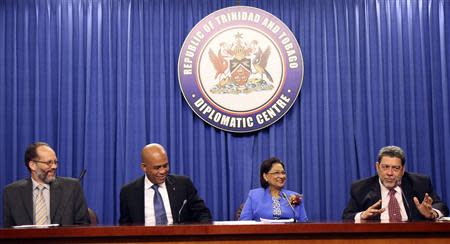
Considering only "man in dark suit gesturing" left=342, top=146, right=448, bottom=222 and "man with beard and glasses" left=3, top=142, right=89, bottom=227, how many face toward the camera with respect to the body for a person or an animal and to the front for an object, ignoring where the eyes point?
2

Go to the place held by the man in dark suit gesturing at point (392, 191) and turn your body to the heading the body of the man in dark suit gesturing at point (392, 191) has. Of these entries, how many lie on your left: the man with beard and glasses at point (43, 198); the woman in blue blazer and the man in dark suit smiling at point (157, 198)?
0

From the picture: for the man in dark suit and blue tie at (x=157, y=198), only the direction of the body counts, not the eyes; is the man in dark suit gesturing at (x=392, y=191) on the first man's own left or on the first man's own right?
on the first man's own left

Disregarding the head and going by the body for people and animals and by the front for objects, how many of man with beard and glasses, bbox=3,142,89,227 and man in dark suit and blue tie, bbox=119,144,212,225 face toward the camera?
2

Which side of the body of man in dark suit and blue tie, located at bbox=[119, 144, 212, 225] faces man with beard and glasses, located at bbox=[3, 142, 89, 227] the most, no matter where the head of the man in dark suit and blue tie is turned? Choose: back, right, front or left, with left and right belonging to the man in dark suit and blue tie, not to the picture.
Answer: right

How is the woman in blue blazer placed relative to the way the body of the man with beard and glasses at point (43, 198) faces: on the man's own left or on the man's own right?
on the man's own left

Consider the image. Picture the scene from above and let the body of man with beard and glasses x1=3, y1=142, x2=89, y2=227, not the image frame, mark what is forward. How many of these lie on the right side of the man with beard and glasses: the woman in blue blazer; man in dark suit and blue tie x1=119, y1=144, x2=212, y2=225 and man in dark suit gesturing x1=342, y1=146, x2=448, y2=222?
0

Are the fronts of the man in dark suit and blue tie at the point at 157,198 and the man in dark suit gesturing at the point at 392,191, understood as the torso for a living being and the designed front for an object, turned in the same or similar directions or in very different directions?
same or similar directions

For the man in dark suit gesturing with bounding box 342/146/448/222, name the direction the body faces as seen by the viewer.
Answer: toward the camera

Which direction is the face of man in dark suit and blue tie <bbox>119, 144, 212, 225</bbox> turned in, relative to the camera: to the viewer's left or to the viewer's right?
to the viewer's right

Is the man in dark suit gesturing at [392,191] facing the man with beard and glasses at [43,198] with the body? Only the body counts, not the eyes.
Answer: no

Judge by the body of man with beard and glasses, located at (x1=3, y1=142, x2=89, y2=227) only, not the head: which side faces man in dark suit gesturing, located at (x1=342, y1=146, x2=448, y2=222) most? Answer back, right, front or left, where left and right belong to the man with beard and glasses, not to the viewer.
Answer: left

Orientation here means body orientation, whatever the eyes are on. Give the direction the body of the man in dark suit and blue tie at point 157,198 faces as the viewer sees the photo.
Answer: toward the camera

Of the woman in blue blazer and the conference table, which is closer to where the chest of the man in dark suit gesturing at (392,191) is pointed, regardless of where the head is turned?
the conference table

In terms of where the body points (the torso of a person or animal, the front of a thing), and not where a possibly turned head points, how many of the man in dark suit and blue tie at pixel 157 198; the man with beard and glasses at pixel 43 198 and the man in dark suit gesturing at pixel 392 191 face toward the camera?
3

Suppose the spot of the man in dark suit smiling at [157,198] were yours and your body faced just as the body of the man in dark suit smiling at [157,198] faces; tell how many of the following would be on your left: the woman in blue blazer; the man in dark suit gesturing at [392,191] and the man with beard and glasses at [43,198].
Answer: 2

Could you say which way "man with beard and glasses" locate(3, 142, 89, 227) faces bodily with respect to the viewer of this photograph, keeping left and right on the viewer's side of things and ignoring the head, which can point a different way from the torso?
facing the viewer
